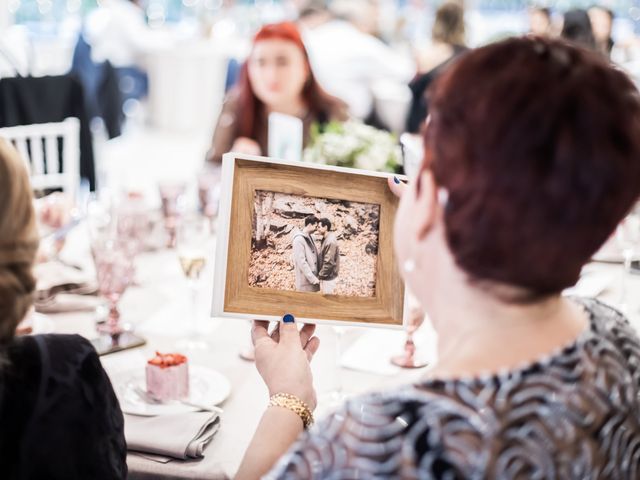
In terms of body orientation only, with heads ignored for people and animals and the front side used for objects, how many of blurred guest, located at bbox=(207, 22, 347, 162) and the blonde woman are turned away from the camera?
1

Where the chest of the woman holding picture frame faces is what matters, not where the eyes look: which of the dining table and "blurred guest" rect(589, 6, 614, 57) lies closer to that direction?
the dining table

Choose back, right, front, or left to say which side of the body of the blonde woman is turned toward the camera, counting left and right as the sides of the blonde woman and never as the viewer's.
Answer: back

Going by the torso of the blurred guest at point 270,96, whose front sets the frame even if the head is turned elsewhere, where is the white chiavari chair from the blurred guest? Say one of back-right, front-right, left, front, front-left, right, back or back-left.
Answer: right

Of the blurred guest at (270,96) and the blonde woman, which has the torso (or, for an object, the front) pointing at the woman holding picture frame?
the blurred guest

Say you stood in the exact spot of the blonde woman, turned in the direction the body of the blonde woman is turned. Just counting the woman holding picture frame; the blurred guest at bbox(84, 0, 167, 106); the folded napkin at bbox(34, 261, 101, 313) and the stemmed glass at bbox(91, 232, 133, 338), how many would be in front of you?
3

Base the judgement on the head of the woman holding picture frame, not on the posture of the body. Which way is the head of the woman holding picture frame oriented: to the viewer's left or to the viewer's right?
to the viewer's left

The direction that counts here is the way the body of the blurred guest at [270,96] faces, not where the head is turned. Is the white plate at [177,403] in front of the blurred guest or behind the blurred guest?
in front

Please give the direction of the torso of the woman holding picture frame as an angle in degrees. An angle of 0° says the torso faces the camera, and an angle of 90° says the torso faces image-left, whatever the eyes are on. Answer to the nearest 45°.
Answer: approximately 135°

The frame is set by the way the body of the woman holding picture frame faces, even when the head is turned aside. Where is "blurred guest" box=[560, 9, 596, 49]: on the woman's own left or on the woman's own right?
on the woman's own right

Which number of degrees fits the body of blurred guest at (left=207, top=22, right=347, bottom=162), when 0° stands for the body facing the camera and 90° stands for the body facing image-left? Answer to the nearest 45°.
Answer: approximately 0°

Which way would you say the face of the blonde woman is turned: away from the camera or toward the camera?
away from the camera

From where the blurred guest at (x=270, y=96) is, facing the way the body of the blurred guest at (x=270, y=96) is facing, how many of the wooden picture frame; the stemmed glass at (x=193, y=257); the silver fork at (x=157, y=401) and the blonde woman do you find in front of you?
4

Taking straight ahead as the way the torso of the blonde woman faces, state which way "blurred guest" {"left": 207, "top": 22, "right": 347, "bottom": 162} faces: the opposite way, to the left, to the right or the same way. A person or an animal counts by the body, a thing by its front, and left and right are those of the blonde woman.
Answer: the opposite way

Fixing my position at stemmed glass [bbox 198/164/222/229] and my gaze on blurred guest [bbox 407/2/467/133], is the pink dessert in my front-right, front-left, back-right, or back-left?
back-right

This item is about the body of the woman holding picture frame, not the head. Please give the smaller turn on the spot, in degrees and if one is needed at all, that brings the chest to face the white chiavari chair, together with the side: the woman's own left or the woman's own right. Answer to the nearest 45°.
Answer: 0° — they already face it
